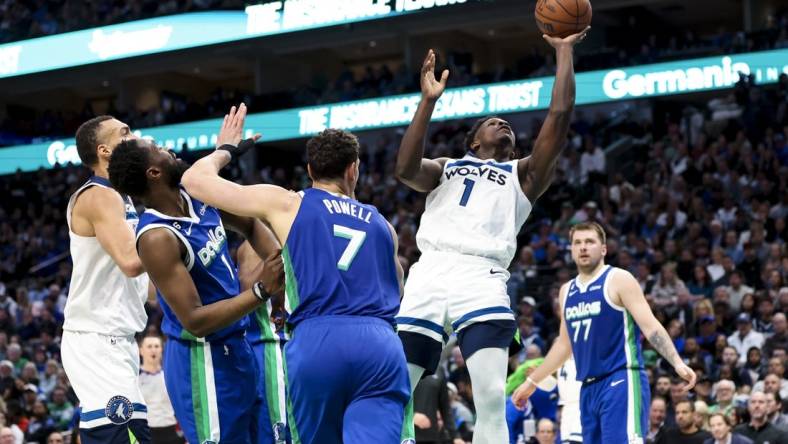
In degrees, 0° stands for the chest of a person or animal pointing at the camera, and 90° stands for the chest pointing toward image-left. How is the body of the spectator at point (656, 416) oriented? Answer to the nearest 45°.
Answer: approximately 45°

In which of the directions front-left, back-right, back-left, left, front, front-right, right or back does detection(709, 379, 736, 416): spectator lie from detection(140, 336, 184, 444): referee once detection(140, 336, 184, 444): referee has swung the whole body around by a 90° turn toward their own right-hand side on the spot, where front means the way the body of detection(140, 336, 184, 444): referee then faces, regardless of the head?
back

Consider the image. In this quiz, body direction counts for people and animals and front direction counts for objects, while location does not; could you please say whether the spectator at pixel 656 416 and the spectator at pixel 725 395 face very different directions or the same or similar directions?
same or similar directions

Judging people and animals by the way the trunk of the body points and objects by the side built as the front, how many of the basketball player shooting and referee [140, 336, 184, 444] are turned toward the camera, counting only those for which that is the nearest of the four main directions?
2

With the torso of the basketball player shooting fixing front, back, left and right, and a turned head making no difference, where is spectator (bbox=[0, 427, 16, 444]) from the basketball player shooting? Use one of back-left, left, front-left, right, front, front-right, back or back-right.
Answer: back-right

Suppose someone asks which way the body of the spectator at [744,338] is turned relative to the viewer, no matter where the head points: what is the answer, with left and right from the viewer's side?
facing the viewer and to the left of the viewer

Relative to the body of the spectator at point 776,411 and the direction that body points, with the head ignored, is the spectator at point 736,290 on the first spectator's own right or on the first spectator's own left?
on the first spectator's own right

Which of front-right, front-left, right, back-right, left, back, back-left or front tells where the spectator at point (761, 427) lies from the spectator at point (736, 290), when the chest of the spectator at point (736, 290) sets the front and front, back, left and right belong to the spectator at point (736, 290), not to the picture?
front-left

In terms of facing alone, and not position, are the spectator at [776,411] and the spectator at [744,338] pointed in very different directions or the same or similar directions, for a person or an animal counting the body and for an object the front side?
same or similar directions

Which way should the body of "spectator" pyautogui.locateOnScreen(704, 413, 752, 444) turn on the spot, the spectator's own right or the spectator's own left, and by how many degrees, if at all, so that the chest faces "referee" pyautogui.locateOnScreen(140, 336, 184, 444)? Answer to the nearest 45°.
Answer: approximately 45° to the spectator's own right

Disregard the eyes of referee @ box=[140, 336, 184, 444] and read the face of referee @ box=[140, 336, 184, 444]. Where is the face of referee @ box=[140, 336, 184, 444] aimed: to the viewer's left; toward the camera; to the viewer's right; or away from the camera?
toward the camera

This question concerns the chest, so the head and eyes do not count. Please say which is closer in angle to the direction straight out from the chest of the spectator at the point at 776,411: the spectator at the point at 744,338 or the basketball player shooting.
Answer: the basketball player shooting

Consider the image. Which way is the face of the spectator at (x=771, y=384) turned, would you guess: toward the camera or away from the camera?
toward the camera

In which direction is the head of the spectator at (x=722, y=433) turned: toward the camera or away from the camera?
toward the camera

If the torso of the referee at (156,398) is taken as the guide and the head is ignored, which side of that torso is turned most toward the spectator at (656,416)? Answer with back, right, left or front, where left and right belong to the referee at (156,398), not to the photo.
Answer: left

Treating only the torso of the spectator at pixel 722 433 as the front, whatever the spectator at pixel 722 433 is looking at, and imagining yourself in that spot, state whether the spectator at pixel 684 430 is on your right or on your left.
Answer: on your right

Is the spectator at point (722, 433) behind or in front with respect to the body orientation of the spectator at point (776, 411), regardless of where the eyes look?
in front
